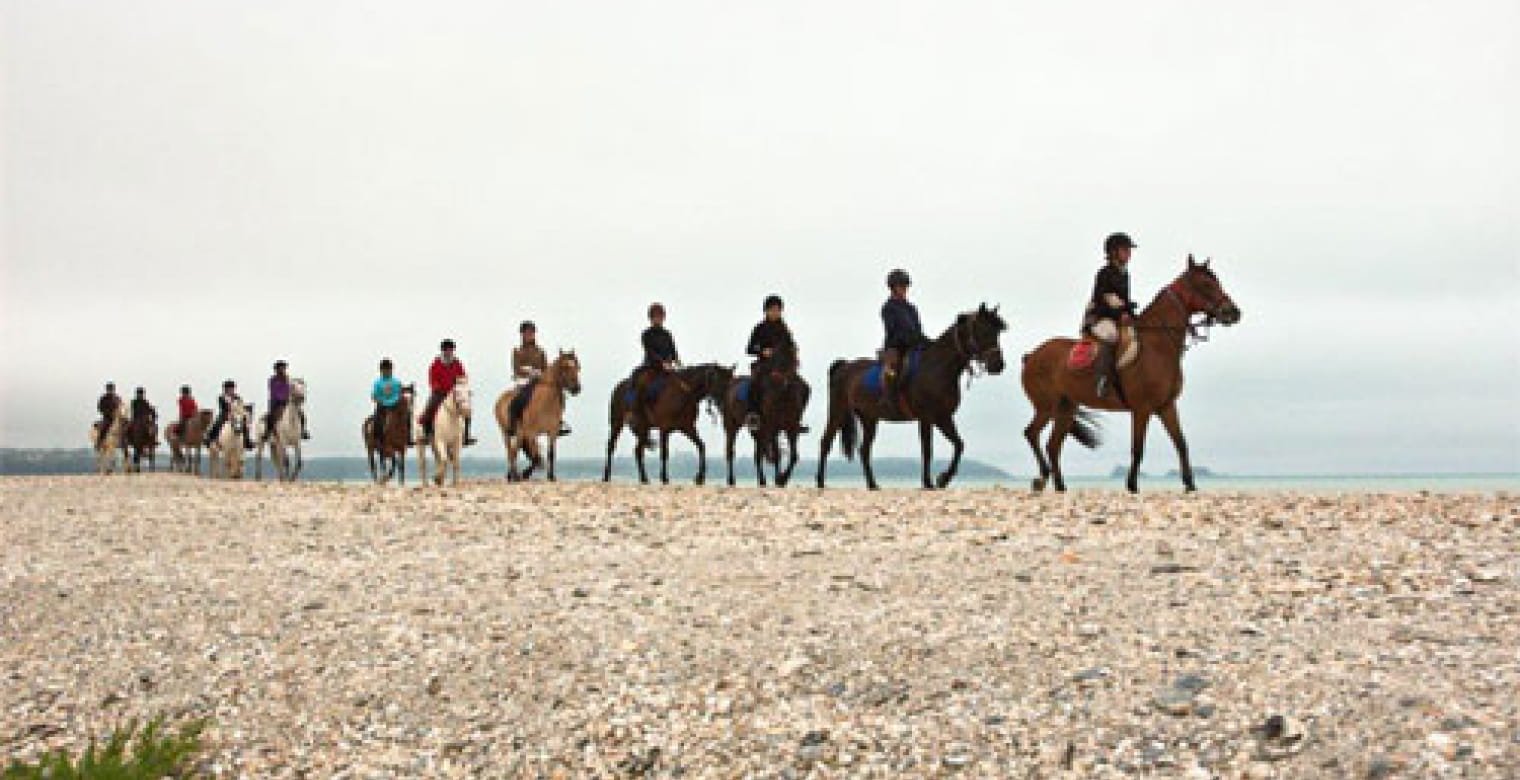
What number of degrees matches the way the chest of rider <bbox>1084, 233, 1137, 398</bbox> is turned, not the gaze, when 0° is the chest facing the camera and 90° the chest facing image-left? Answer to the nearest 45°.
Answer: approximately 270°

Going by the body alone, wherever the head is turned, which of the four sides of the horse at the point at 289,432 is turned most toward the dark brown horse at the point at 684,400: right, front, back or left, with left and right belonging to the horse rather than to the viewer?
front

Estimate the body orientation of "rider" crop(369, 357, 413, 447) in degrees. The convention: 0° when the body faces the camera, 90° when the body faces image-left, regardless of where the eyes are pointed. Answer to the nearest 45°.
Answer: approximately 315°

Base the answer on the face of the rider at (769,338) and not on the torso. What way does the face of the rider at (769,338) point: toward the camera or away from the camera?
toward the camera

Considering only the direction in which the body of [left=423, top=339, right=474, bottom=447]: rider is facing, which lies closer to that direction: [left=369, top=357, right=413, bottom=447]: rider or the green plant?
the green plant

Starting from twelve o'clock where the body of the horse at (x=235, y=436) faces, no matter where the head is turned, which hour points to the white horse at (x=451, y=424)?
The white horse is roughly at 1 o'clock from the horse.

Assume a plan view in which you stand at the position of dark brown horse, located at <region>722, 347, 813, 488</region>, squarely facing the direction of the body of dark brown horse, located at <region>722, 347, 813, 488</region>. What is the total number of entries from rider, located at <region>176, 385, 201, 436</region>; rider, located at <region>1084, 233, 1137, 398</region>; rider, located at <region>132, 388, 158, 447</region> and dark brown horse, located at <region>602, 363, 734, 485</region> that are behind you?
3

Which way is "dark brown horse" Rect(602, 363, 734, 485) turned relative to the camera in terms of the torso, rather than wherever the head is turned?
to the viewer's right

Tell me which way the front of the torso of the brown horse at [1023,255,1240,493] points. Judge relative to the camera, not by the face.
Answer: to the viewer's right

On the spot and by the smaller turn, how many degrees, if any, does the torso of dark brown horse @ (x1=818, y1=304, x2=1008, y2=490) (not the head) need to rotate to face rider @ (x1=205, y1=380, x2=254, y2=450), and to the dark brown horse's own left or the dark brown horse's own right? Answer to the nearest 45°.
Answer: approximately 135° to the dark brown horse's own left

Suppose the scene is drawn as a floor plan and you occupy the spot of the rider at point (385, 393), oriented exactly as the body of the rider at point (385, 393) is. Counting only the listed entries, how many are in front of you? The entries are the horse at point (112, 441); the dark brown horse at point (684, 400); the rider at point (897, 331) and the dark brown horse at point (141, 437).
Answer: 2

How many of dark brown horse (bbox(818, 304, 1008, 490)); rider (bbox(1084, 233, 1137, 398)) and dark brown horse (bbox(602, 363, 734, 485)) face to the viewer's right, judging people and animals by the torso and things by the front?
3

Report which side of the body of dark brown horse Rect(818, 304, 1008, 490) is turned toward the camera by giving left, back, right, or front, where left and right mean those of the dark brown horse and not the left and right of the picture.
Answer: right

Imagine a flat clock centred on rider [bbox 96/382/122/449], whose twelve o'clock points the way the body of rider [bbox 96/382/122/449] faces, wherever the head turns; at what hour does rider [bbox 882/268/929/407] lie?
rider [bbox 882/268/929/407] is roughly at 1 o'clock from rider [bbox 96/382/122/449].

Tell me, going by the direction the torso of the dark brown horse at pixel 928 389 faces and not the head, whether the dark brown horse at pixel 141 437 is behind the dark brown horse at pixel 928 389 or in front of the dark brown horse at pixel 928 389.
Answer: behind

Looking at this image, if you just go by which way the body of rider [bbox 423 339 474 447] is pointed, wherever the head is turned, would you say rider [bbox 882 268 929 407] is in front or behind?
in front

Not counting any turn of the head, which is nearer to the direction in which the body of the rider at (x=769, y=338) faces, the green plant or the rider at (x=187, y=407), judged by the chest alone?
the green plant

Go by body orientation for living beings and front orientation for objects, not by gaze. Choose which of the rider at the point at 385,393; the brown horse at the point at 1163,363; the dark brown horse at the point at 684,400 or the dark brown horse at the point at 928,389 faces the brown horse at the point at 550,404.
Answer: the rider
